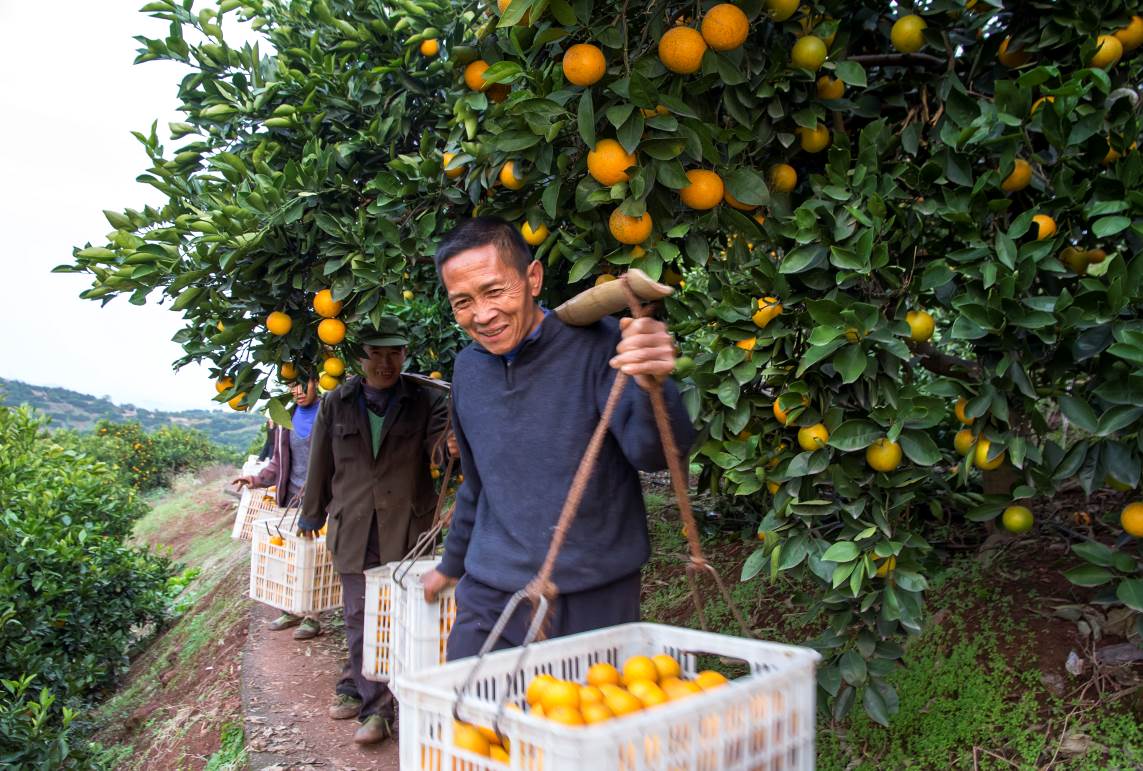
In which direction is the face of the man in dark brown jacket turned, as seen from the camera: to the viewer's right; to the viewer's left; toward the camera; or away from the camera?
toward the camera

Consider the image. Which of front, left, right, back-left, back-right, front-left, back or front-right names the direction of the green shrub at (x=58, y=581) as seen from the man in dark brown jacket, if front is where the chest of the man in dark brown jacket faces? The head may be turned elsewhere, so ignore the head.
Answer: back-right

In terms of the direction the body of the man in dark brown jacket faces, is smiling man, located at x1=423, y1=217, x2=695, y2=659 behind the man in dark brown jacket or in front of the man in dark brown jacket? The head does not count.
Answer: in front

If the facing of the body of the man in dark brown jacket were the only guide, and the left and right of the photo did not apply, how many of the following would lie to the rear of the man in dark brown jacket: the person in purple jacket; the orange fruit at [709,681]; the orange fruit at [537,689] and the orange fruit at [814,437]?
1

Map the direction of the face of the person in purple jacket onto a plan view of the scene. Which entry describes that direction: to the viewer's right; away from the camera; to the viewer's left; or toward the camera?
toward the camera

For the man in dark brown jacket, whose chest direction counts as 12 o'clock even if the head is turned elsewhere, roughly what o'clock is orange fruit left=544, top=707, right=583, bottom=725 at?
The orange fruit is roughly at 12 o'clock from the man in dark brown jacket.

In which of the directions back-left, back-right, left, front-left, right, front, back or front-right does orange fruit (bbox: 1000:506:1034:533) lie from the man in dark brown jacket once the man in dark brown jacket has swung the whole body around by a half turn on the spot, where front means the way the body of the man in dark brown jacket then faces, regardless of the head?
back-right

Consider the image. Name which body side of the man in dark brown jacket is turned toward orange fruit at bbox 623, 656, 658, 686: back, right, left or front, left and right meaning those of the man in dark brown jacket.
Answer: front

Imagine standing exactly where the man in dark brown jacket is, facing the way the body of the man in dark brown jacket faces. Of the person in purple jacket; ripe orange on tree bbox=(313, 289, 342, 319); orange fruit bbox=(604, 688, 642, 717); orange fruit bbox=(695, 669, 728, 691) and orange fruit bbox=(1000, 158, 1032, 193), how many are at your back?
1

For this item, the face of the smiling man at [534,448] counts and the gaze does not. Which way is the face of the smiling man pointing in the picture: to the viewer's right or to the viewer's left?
to the viewer's left

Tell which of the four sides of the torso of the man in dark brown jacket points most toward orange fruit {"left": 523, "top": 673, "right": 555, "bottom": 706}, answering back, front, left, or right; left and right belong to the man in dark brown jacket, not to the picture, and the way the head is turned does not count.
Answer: front

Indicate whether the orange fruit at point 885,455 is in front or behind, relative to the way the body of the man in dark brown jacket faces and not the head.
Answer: in front

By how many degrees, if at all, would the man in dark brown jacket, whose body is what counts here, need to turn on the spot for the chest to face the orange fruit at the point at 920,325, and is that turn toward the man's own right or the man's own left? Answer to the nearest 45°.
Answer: approximately 45° to the man's own left

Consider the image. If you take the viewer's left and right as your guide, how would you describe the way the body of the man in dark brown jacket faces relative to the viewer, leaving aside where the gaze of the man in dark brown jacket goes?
facing the viewer

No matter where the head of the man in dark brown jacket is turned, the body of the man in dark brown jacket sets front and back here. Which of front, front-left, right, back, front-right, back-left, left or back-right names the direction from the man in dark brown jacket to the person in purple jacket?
back
